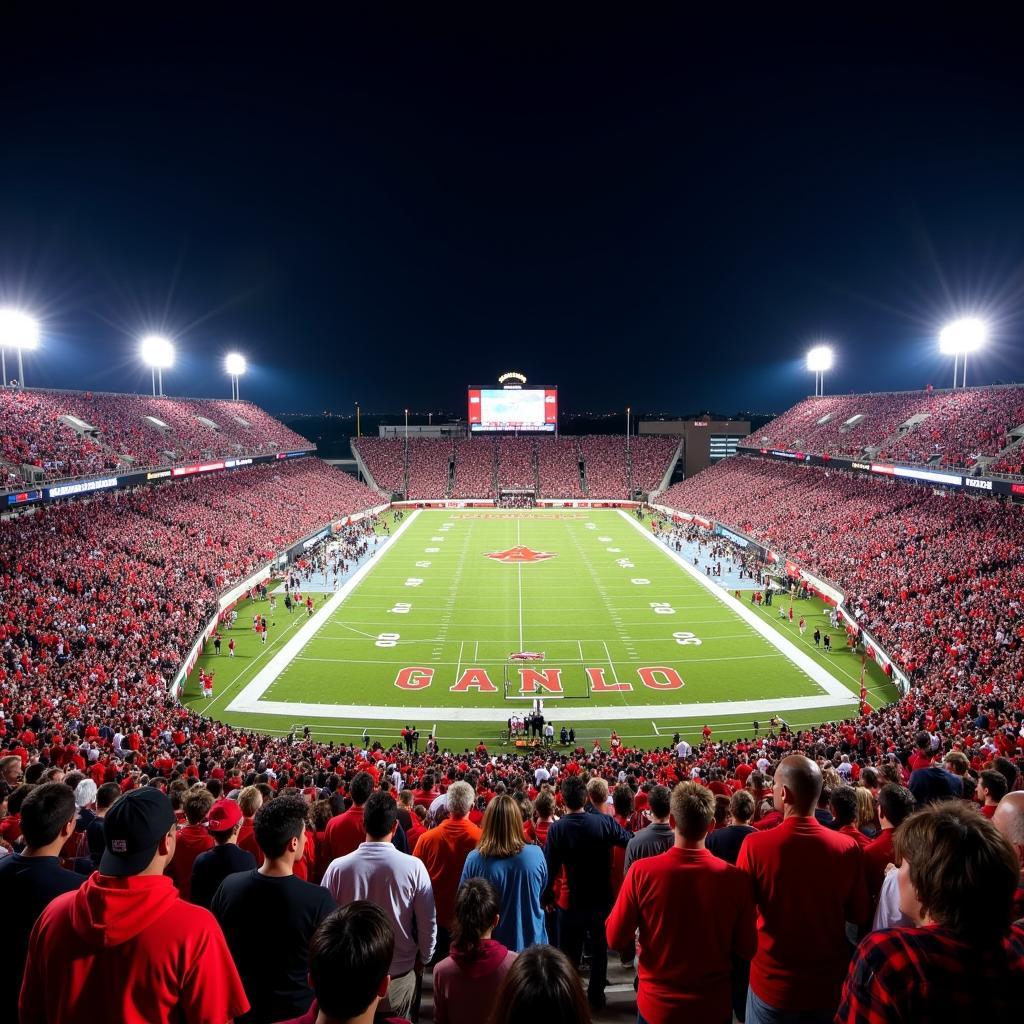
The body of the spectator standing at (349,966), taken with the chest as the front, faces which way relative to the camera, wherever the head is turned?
away from the camera

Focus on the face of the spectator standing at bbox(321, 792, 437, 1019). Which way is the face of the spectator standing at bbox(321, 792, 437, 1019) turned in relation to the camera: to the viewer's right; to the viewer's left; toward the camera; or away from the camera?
away from the camera

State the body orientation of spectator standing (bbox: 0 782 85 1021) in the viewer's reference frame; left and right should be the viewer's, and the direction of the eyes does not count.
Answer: facing away from the viewer and to the right of the viewer

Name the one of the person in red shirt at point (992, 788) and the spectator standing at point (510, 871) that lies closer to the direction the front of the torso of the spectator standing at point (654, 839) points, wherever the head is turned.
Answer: the person in red shirt

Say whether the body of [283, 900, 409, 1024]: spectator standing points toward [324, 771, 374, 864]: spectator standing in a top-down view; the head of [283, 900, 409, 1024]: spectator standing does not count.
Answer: yes

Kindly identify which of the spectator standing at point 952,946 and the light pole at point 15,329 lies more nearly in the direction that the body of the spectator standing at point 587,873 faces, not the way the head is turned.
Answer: the light pole

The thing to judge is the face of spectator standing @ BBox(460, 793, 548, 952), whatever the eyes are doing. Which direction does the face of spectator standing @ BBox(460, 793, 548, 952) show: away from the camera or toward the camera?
away from the camera

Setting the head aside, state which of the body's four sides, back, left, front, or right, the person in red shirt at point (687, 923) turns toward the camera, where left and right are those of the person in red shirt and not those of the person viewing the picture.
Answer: back

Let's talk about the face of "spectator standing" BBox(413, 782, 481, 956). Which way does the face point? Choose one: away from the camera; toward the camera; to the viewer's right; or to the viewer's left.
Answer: away from the camera
